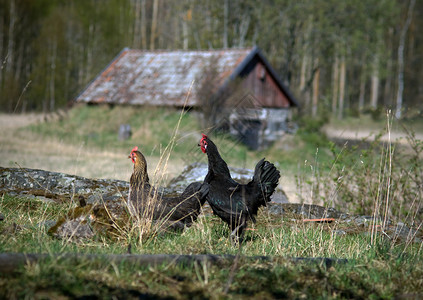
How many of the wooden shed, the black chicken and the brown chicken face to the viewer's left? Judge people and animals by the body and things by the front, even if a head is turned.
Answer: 2

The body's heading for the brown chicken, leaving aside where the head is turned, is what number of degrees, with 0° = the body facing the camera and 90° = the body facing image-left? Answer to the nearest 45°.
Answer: approximately 90°

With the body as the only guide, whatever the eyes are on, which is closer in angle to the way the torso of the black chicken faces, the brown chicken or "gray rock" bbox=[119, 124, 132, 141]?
the brown chicken

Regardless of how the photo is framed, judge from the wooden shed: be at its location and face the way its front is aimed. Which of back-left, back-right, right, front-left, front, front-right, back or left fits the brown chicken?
front-right

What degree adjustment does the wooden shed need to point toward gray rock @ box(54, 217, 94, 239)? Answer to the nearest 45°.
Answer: approximately 45° to its right

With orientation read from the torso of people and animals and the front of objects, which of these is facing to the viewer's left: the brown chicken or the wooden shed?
the brown chicken

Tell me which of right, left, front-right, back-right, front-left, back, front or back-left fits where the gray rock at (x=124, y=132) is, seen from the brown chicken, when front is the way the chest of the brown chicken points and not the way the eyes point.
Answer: right

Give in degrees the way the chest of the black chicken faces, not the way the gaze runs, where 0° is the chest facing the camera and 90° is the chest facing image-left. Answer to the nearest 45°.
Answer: approximately 90°

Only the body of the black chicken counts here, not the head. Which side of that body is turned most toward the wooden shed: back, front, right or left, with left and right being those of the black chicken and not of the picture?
right

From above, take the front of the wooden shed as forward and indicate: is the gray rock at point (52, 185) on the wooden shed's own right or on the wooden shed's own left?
on the wooden shed's own right

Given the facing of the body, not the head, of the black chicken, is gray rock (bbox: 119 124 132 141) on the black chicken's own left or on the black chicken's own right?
on the black chicken's own right

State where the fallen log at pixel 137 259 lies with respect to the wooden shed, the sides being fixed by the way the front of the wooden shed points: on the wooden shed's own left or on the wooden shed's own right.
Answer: on the wooden shed's own right
